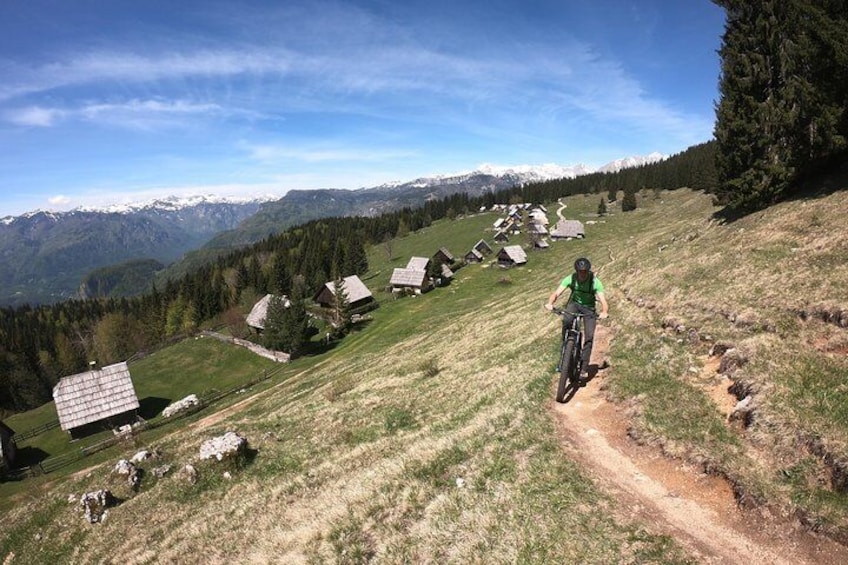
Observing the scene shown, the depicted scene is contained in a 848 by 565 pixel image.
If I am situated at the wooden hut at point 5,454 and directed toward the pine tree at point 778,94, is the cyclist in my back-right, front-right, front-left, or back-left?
front-right

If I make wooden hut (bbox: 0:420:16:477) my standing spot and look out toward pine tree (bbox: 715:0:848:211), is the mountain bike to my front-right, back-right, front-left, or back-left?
front-right

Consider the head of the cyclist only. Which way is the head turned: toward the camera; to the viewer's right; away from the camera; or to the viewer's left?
toward the camera

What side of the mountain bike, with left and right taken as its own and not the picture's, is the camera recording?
front

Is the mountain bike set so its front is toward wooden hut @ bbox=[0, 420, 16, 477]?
no

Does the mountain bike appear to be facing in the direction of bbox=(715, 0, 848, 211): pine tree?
no
